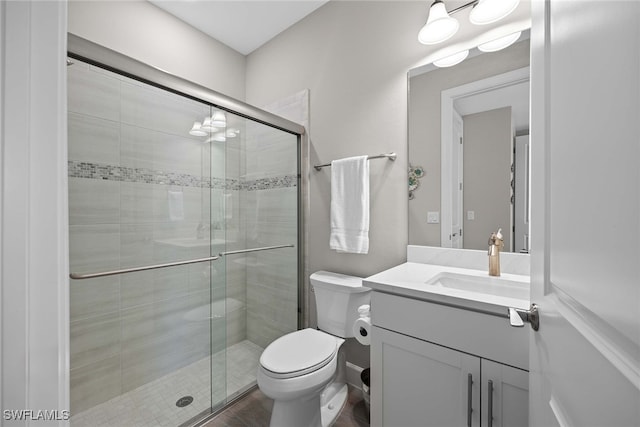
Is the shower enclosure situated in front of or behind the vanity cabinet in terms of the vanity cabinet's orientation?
in front

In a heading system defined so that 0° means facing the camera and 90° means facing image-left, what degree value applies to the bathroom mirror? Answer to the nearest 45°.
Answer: approximately 45°

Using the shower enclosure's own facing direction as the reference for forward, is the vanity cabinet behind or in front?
in front

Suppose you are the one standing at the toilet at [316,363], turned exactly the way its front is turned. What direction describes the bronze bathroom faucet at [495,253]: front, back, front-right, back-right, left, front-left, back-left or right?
back-left

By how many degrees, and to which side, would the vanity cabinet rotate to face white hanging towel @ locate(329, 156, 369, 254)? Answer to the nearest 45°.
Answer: approximately 90° to its right

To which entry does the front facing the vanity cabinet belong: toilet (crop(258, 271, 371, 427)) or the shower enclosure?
the shower enclosure

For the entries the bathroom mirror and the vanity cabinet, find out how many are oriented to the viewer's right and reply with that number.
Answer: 0

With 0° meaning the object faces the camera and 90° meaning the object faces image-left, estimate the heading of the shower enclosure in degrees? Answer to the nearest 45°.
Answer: approximately 315°
